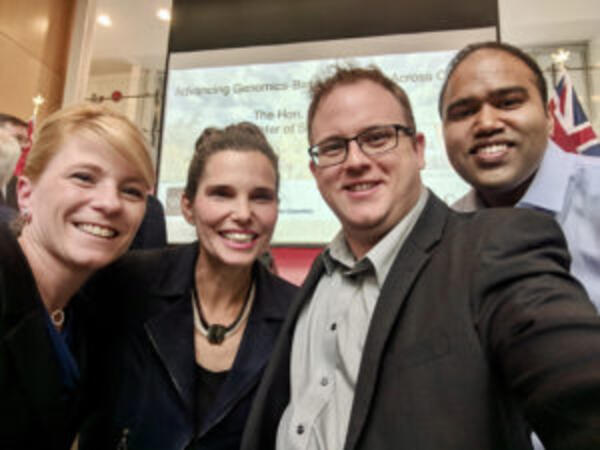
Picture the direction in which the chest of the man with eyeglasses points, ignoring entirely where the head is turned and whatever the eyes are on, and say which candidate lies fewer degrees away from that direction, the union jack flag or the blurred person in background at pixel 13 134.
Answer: the blurred person in background

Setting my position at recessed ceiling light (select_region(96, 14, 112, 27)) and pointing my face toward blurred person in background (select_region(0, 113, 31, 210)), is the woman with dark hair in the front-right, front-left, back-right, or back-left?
front-left

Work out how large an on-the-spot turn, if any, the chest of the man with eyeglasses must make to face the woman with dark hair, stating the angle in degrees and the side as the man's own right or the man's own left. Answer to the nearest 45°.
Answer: approximately 90° to the man's own right

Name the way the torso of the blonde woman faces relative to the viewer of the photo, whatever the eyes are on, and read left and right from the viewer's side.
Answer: facing the viewer and to the right of the viewer

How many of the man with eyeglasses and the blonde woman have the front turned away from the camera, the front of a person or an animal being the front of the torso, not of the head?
0

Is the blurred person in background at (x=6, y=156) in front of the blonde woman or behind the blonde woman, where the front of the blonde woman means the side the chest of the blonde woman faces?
behind

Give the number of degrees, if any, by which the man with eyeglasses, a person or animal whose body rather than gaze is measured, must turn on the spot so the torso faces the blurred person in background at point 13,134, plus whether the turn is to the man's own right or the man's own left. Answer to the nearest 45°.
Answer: approximately 90° to the man's own right

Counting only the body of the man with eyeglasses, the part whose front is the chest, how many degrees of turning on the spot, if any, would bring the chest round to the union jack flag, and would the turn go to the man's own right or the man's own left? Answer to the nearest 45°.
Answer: approximately 180°

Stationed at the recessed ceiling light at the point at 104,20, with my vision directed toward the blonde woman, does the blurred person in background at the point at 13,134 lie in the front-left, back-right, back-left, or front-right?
front-right

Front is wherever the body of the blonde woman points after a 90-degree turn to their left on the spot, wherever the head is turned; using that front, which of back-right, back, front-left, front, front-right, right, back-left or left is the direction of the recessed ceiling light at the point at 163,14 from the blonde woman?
front-left

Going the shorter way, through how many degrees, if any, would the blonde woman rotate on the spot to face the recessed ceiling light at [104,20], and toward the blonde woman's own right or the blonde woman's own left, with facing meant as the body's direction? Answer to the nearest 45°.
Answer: approximately 135° to the blonde woman's own left

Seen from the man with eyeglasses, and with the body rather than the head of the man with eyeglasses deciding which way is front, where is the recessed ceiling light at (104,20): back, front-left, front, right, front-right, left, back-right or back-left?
right
